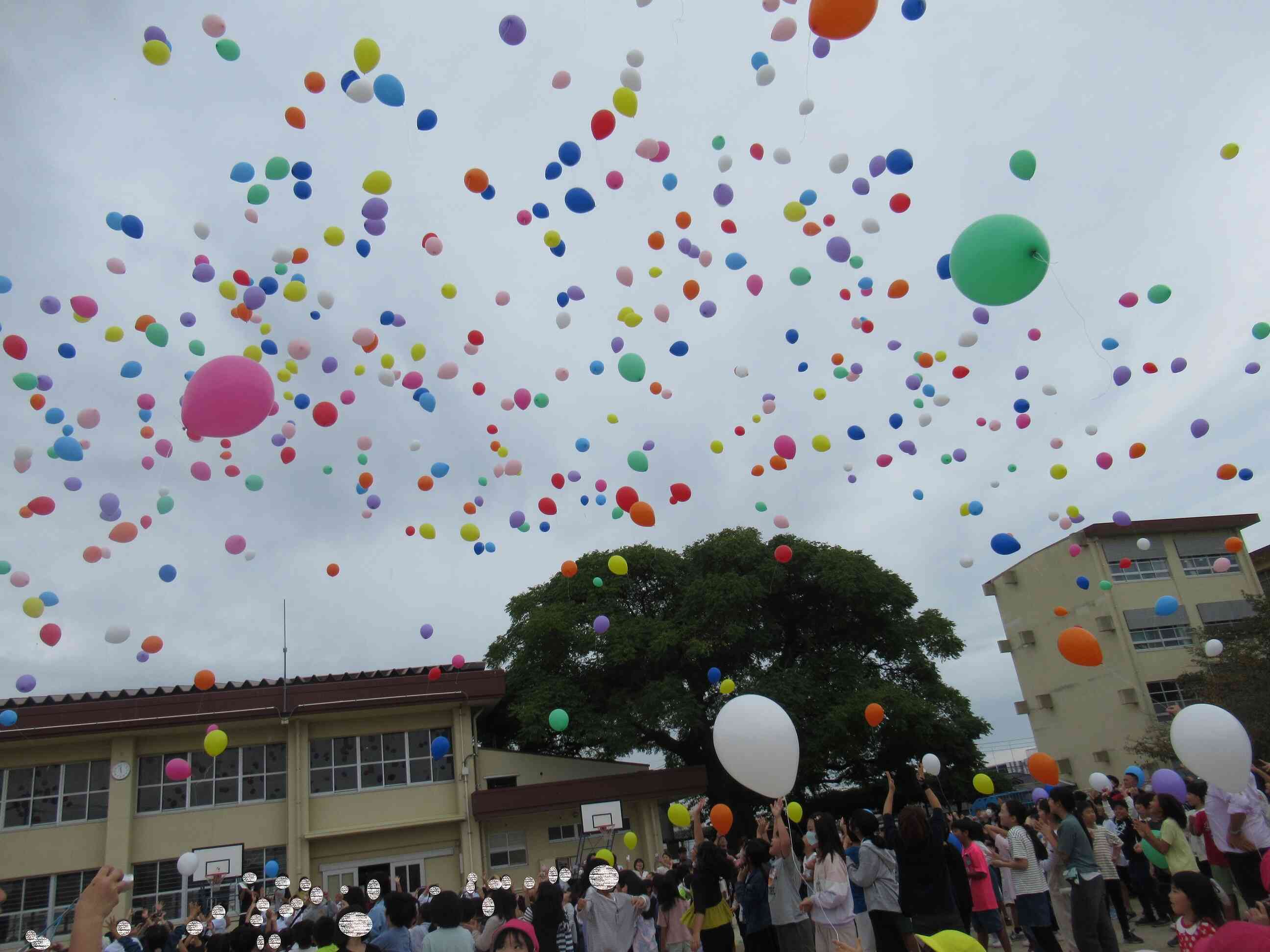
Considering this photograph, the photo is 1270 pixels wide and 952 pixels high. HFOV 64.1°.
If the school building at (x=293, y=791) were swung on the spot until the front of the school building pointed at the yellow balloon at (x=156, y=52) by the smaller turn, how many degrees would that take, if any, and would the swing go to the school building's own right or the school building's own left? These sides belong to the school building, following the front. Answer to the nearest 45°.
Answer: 0° — it already faces it

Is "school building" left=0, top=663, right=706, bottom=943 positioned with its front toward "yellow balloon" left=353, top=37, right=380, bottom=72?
yes

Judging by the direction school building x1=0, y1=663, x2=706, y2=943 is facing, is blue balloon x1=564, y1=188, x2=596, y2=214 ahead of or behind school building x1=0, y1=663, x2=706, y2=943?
ahead

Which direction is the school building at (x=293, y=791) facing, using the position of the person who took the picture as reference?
facing the viewer

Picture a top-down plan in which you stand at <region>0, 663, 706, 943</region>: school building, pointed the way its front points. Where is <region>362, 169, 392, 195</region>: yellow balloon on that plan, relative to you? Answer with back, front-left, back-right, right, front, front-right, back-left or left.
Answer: front

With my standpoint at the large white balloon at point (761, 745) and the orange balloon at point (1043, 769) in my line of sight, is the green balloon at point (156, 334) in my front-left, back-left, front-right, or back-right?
back-left

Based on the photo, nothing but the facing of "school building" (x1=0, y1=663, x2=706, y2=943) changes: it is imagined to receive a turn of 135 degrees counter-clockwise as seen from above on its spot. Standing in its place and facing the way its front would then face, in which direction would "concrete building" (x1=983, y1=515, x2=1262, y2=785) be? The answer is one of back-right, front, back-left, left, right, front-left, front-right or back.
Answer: front-right

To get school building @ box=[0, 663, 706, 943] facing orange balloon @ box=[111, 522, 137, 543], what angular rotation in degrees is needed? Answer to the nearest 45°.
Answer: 0° — it already faces it

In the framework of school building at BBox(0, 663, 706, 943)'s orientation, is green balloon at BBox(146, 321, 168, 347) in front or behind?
in front

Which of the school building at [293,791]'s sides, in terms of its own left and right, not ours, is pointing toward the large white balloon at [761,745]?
front

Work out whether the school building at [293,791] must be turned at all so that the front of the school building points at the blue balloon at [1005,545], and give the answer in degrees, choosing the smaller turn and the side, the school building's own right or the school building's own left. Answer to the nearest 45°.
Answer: approximately 45° to the school building's own left

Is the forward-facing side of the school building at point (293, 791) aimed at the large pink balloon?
yes

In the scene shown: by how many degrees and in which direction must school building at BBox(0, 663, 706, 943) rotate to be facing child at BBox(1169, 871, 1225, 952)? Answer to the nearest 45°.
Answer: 0° — it already faces them

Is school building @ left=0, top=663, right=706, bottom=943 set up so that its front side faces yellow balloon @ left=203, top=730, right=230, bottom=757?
yes

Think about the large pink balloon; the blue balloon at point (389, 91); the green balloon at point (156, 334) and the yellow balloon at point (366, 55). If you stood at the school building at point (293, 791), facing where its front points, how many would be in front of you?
4
